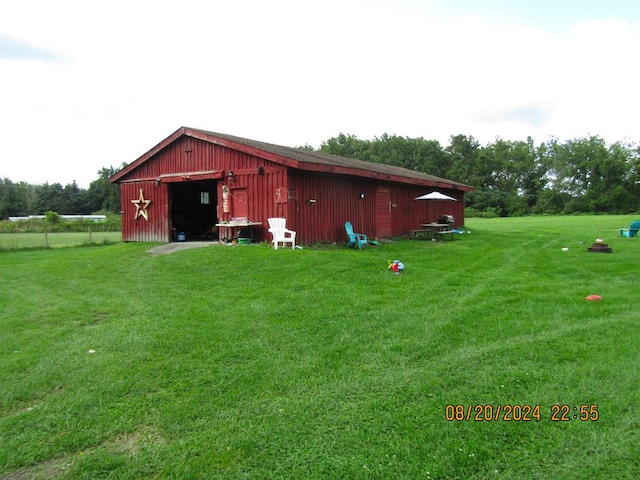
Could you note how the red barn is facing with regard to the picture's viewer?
facing the viewer and to the left of the viewer

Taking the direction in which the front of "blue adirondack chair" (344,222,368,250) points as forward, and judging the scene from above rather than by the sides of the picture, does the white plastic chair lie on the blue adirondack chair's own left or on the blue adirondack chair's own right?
on the blue adirondack chair's own right

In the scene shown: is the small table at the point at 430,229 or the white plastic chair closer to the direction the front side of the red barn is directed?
the white plastic chair

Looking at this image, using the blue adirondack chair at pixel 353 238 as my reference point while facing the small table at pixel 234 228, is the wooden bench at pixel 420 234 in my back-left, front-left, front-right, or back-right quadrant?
back-right

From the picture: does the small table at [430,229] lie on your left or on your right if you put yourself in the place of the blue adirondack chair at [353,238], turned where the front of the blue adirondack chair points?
on your left

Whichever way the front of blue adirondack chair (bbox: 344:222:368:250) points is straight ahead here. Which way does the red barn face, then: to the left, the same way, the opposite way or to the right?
to the right

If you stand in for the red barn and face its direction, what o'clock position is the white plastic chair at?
The white plastic chair is roughly at 10 o'clock from the red barn.

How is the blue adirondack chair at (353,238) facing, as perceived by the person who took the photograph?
facing the viewer and to the right of the viewer

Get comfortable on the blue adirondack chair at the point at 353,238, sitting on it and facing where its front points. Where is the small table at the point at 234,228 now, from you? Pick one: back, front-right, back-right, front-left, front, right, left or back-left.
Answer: back-right

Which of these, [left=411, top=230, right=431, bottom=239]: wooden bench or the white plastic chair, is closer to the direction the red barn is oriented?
the white plastic chair

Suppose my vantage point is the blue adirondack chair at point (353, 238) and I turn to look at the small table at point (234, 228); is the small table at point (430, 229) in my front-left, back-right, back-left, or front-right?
back-right
